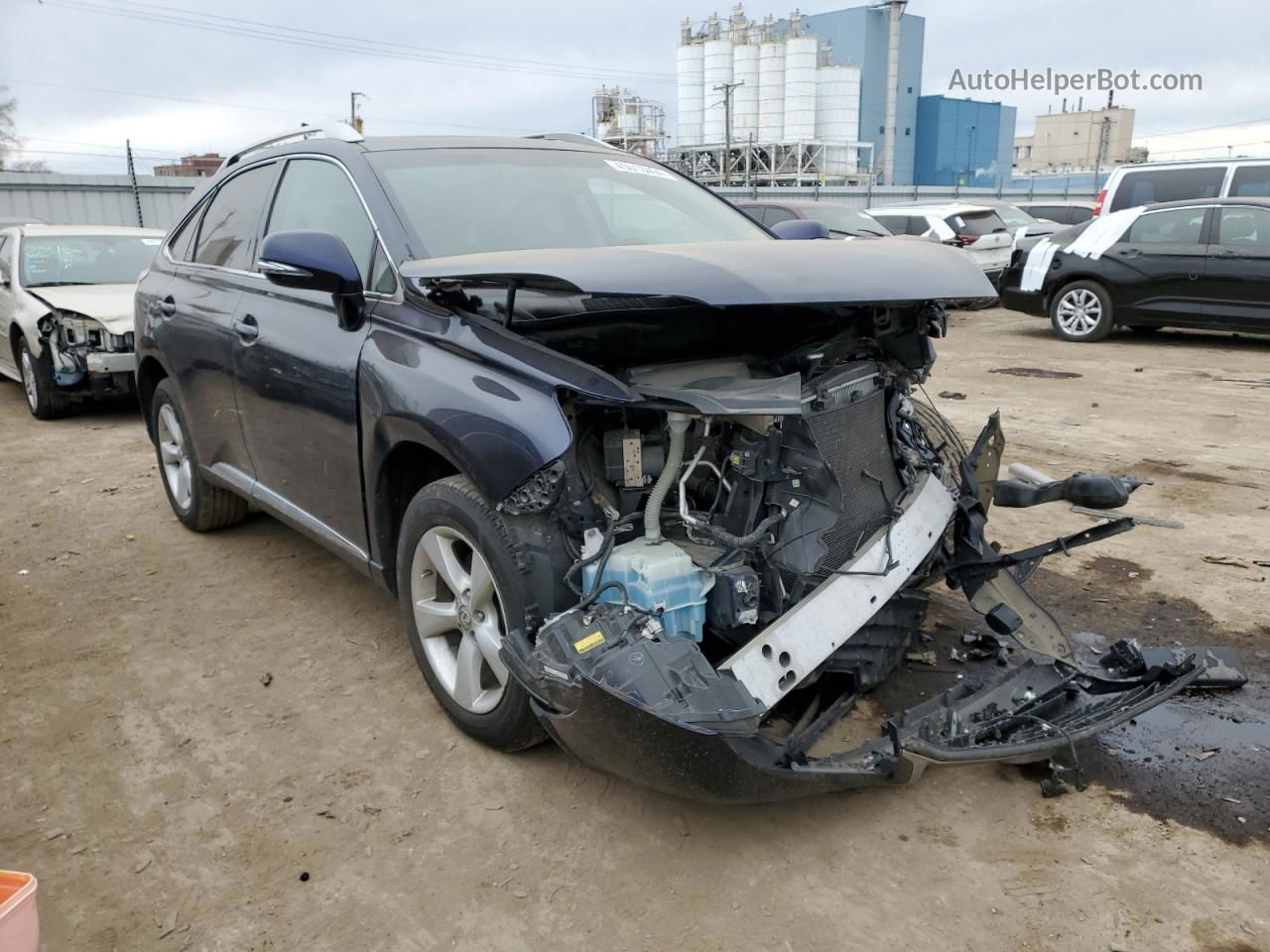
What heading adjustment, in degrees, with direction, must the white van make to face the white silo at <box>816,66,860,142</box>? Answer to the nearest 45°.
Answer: approximately 135° to its left

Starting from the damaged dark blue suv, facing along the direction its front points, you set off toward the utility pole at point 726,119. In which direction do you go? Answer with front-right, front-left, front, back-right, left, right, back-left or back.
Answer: back-left

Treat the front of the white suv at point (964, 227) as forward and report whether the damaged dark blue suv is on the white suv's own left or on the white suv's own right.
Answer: on the white suv's own left

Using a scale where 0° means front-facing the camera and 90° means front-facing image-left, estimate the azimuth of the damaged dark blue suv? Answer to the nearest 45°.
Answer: approximately 315°

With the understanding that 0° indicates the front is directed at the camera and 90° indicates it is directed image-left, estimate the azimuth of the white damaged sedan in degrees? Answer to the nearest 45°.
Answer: approximately 315°

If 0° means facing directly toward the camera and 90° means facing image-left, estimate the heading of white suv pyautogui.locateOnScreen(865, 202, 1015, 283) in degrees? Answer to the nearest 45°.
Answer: approximately 135°

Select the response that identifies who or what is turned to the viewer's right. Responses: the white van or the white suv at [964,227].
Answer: the white van

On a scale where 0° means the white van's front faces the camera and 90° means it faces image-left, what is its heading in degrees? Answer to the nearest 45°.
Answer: approximately 270°

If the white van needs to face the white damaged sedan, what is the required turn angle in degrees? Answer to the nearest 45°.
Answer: approximately 135° to its right

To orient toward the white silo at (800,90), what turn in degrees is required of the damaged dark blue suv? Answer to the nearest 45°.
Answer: approximately 135° to its left

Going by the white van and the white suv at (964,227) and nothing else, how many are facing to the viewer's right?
1

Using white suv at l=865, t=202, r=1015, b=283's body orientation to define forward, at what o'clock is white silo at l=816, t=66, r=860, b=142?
The white silo is roughly at 1 o'clock from the white suv.
